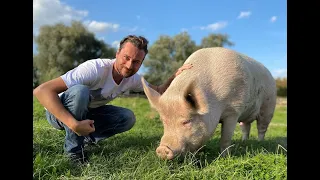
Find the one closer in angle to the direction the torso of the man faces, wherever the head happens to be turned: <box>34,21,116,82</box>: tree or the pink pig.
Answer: the pink pig

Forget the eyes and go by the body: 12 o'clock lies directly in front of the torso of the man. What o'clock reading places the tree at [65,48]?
The tree is roughly at 7 o'clock from the man.

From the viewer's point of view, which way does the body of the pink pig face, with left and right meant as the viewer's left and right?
facing the viewer and to the left of the viewer

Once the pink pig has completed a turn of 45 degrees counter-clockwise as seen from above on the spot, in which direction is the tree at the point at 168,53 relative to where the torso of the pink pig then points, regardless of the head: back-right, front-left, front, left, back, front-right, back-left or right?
back

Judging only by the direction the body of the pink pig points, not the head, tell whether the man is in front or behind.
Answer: in front

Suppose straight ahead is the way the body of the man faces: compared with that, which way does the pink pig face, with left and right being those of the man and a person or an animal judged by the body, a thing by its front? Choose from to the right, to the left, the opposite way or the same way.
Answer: to the right

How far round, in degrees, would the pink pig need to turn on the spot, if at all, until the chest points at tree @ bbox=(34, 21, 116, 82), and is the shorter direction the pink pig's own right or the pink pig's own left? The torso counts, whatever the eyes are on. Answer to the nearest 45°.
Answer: approximately 90° to the pink pig's own right

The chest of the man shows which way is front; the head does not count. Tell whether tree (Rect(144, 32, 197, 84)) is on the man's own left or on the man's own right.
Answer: on the man's own left

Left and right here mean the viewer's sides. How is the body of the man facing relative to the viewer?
facing the viewer and to the right of the viewer

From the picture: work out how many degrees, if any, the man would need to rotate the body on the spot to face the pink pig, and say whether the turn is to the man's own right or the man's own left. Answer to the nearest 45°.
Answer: approximately 45° to the man's own left

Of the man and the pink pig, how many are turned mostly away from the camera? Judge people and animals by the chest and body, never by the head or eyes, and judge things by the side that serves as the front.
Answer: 0
